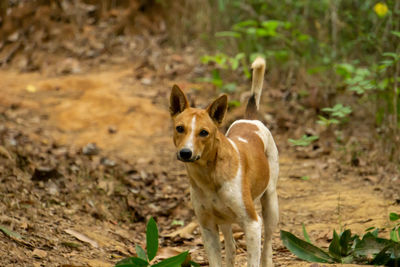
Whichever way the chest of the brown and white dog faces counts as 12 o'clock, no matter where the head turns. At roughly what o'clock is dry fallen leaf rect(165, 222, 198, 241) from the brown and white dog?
The dry fallen leaf is roughly at 4 o'clock from the brown and white dog.

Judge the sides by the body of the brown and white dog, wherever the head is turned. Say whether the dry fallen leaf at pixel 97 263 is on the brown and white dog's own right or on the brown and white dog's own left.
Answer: on the brown and white dog's own right

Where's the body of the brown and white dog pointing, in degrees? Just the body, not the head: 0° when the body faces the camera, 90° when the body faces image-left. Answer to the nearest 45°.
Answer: approximately 45°

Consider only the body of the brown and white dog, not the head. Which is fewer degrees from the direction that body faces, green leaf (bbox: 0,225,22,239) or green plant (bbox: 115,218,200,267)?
the green plant

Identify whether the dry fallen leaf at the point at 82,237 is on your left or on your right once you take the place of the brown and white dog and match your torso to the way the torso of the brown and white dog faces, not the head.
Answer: on your right

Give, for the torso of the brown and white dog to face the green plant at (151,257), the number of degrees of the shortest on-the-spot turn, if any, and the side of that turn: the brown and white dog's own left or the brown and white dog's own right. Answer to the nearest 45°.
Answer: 0° — it already faces it

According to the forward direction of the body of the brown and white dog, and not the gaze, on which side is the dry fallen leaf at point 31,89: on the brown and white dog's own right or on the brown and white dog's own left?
on the brown and white dog's own right

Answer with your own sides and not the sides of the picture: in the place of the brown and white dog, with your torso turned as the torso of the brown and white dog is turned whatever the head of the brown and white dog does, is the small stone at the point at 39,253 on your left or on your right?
on your right

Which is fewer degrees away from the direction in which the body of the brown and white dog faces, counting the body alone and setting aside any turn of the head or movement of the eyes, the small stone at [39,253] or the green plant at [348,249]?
the small stone

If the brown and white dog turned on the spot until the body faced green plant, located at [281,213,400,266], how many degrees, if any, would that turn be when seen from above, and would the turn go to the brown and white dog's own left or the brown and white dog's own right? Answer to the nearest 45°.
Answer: approximately 135° to the brown and white dog's own left

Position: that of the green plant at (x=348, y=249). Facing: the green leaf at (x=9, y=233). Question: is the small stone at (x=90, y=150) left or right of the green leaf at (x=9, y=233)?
right
